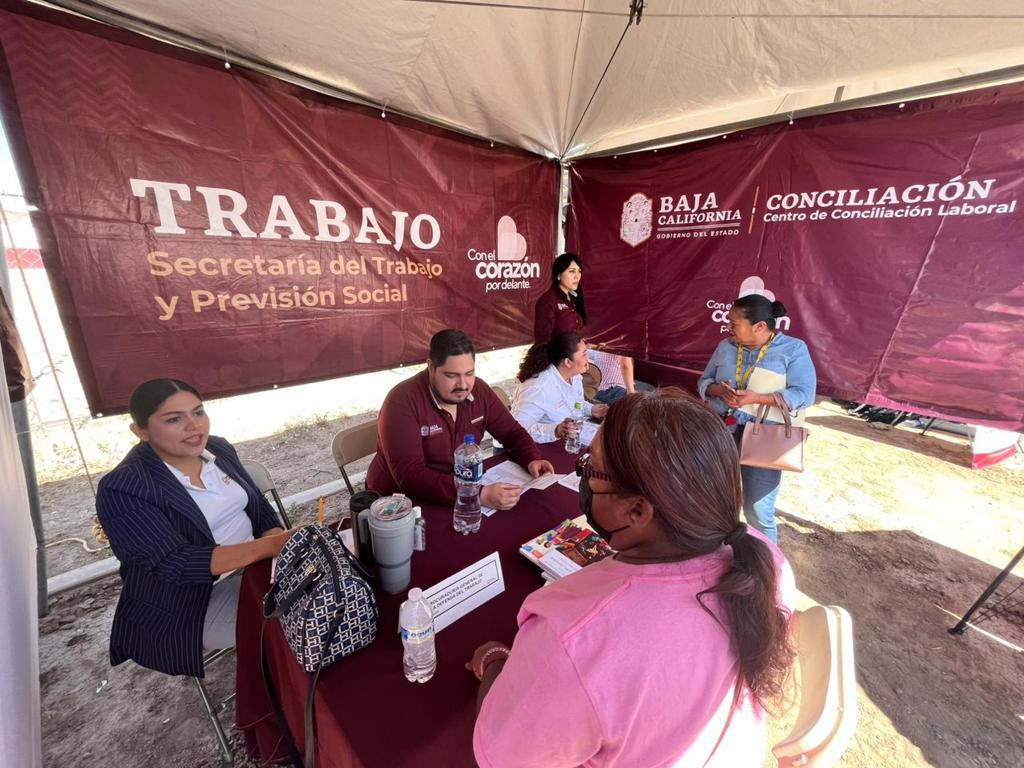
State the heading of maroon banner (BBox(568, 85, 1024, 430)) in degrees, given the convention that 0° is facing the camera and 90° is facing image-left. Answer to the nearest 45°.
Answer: approximately 45°

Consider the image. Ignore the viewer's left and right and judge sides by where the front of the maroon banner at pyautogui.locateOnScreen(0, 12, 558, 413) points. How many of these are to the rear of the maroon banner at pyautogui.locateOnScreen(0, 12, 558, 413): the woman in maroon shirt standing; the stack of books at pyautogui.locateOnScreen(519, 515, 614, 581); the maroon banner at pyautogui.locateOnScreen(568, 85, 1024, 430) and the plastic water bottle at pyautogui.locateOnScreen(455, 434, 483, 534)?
0

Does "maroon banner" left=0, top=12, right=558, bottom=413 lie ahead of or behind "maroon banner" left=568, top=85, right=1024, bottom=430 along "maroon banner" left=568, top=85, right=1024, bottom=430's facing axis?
ahead

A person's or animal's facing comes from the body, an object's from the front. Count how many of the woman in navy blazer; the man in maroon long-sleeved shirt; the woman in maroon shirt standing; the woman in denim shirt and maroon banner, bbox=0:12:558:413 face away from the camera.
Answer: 0

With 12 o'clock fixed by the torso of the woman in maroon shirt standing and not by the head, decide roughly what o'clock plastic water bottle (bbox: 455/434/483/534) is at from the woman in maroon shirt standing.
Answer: The plastic water bottle is roughly at 2 o'clock from the woman in maroon shirt standing.

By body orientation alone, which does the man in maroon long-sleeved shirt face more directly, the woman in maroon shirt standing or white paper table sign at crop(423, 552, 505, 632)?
the white paper table sign

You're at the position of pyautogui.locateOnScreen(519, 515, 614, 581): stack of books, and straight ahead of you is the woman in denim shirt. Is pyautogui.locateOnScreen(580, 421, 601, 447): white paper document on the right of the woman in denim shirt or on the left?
left

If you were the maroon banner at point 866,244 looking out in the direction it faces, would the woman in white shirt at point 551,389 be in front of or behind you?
in front

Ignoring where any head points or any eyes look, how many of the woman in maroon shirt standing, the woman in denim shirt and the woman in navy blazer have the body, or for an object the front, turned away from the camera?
0

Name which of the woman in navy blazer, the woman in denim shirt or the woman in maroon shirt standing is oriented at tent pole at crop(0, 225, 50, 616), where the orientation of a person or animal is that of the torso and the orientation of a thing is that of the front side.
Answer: the woman in denim shirt

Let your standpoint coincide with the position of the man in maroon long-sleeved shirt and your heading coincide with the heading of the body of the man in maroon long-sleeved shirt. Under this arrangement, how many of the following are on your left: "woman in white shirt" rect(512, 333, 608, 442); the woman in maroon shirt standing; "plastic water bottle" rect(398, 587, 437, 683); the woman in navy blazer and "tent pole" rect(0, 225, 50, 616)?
2

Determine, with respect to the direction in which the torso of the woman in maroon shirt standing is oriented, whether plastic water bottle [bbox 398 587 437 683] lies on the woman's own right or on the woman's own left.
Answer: on the woman's own right

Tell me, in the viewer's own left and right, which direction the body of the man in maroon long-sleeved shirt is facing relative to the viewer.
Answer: facing the viewer and to the right of the viewer

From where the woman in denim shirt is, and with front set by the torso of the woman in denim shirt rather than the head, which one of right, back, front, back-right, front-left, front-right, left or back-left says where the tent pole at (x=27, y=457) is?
front

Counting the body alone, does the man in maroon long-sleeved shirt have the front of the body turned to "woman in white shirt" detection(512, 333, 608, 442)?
no

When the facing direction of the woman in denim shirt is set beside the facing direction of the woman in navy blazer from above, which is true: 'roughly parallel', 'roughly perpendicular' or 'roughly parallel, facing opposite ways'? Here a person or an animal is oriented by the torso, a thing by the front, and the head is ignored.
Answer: roughly parallel, facing opposite ways

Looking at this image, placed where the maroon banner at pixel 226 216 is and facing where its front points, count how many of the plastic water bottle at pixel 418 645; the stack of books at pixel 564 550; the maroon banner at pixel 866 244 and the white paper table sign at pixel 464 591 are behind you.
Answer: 0

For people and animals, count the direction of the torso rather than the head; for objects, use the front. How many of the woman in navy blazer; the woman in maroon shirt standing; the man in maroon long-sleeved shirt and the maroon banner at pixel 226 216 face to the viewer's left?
0

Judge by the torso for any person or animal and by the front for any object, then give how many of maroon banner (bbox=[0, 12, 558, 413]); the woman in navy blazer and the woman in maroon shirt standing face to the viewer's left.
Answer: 0

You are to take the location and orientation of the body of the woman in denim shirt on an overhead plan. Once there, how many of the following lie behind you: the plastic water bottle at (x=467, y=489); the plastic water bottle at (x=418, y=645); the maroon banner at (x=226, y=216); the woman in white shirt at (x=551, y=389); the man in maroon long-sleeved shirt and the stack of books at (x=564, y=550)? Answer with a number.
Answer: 0

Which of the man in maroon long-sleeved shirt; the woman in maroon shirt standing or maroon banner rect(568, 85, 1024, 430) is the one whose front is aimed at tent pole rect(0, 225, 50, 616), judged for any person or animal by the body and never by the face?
the maroon banner

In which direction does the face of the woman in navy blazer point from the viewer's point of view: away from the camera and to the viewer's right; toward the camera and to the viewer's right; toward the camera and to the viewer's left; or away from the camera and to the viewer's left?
toward the camera and to the viewer's right
